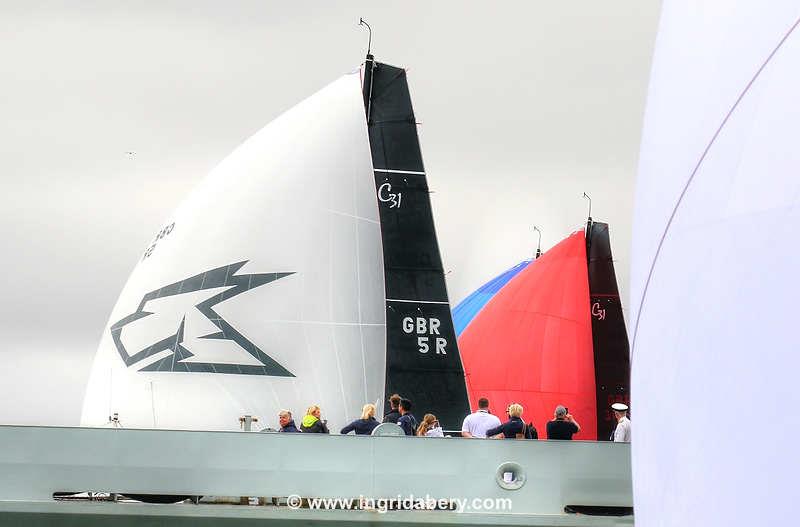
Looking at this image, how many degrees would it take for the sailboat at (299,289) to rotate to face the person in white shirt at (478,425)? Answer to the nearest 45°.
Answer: approximately 135° to its left

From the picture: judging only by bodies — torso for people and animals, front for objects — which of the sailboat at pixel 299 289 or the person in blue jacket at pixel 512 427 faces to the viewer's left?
the sailboat

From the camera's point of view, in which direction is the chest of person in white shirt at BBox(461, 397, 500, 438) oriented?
away from the camera

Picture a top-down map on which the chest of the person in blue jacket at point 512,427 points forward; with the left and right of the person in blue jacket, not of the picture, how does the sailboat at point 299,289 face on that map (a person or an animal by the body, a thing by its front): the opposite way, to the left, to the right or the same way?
to the left

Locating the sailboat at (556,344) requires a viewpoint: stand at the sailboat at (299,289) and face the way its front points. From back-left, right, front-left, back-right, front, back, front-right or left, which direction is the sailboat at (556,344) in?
back-right

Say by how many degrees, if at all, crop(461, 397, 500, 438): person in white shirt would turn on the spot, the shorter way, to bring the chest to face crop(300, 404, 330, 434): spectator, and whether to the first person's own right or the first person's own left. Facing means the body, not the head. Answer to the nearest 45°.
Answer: approximately 90° to the first person's own left

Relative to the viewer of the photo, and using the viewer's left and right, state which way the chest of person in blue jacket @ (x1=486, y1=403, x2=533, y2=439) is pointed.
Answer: facing away from the viewer

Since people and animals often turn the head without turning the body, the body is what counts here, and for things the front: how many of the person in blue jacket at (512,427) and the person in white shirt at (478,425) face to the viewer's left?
0

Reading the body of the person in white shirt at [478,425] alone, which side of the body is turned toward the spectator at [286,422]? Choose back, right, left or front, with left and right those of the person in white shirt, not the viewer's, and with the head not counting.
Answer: left

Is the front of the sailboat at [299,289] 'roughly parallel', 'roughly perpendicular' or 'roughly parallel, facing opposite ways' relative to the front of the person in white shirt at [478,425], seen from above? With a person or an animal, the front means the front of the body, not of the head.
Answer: roughly perpendicular

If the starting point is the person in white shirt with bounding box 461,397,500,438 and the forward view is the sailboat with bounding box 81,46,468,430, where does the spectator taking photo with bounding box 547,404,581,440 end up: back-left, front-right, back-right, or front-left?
back-right

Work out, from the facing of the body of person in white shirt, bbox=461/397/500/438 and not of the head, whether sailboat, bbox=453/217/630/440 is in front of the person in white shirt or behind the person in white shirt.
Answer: in front

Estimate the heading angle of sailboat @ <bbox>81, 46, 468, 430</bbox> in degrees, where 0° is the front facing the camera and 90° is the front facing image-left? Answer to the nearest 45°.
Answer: approximately 90°
